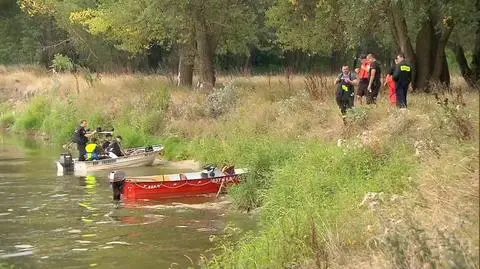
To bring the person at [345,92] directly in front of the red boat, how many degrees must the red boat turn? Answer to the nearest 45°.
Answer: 0° — it already faces them

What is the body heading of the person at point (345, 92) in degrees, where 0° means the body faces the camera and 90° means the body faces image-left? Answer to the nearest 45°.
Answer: approximately 0°

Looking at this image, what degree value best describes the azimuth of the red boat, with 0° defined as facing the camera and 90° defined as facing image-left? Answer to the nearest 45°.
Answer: approximately 270°

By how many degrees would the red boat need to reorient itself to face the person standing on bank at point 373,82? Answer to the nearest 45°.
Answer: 0° — it already faces them

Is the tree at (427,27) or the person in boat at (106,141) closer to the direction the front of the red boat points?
the tree

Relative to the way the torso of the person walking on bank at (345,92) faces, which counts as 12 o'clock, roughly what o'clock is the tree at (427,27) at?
The tree is roughly at 7 o'clock from the person walking on bank.

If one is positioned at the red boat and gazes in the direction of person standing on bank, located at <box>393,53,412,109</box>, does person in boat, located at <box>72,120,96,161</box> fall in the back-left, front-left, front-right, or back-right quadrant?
back-left

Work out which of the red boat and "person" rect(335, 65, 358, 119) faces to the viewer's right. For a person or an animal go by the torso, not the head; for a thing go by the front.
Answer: the red boat

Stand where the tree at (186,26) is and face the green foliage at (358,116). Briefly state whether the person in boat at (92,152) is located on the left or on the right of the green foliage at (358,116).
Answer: right

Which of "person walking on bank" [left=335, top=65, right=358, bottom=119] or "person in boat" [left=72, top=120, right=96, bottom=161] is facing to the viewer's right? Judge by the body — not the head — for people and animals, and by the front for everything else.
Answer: the person in boat

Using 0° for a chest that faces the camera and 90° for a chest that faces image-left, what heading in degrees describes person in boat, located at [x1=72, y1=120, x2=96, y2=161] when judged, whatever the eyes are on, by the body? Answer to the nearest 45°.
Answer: approximately 270°

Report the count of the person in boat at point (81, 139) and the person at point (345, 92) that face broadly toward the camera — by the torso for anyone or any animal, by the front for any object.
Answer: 1

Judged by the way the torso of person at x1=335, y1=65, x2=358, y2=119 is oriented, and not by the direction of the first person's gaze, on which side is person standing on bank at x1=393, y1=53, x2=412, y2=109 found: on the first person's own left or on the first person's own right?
on the first person's own left
